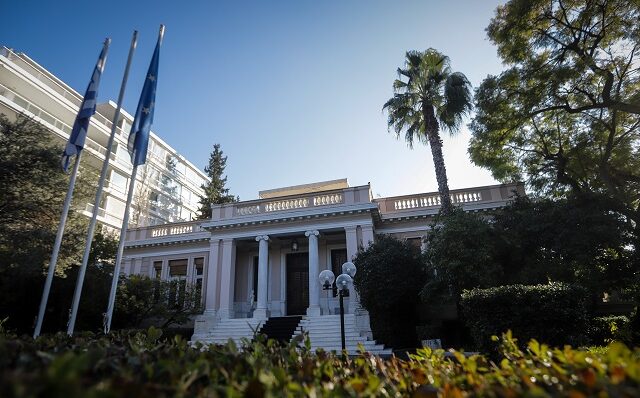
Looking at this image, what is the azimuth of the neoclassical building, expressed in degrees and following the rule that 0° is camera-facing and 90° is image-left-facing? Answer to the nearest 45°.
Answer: approximately 45°

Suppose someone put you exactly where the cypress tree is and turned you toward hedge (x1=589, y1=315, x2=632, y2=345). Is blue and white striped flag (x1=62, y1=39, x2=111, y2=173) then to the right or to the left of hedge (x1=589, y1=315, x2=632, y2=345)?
right

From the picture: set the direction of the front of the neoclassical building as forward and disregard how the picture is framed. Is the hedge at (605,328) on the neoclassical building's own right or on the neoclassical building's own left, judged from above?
on the neoclassical building's own left

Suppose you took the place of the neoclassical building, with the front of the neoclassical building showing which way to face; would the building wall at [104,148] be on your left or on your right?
on your right

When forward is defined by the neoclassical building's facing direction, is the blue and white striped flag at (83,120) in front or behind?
in front

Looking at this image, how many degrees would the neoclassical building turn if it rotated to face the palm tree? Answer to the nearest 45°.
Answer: approximately 90° to its left

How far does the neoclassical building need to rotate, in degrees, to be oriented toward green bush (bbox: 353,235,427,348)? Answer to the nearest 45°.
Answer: approximately 90° to its left
